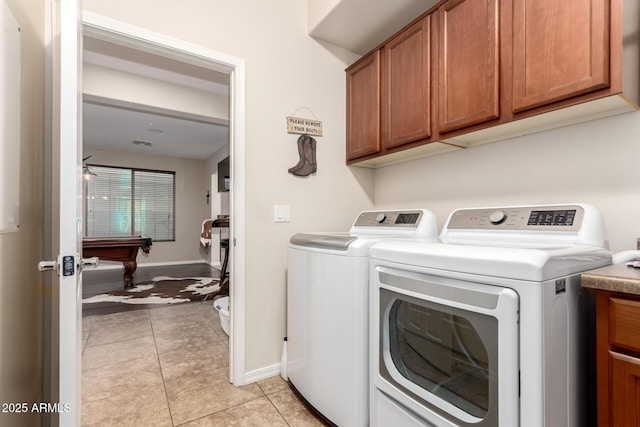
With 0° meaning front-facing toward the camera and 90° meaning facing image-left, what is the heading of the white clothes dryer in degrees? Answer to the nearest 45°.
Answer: approximately 45°

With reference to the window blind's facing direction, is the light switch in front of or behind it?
in front

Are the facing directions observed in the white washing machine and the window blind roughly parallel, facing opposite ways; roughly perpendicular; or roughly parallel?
roughly perpendicular

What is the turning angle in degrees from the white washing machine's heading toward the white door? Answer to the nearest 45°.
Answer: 0° — it already faces it

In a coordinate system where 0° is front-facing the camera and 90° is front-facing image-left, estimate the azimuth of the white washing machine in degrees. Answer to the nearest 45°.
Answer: approximately 45°

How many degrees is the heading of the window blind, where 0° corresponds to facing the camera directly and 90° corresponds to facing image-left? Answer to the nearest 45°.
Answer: approximately 0°

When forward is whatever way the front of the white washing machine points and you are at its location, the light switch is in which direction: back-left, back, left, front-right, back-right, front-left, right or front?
right
